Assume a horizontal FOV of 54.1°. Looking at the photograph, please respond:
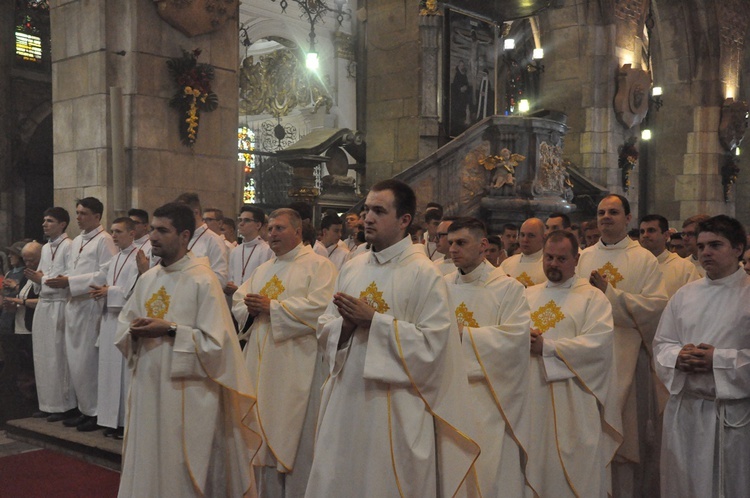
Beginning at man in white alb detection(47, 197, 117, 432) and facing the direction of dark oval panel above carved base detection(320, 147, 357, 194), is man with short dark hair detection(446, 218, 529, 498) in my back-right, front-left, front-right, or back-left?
back-right

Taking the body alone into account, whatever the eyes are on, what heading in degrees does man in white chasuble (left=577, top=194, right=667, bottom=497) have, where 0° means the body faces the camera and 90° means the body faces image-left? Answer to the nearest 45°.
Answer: approximately 45°

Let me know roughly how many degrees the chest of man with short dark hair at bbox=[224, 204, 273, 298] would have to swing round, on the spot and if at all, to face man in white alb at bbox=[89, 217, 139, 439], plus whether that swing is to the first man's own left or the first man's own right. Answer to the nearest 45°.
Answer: approximately 45° to the first man's own right

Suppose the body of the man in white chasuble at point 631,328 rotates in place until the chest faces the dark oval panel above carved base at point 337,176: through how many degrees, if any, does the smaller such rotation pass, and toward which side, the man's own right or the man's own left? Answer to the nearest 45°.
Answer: approximately 90° to the man's own right

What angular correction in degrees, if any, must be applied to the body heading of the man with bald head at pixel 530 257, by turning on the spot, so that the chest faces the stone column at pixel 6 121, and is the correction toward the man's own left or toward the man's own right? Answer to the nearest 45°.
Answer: approximately 90° to the man's own right

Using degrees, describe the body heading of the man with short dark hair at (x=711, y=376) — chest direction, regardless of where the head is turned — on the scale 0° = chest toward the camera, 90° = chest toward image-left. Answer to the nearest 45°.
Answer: approximately 45°

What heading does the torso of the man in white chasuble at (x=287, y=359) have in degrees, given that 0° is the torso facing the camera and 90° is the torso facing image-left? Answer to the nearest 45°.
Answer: approximately 45°

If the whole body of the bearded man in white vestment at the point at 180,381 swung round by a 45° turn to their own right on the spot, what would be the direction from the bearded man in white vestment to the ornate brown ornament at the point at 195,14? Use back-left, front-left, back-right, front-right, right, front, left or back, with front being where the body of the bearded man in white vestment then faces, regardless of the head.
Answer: right

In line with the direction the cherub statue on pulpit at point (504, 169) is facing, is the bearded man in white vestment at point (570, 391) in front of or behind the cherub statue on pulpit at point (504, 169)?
in front
